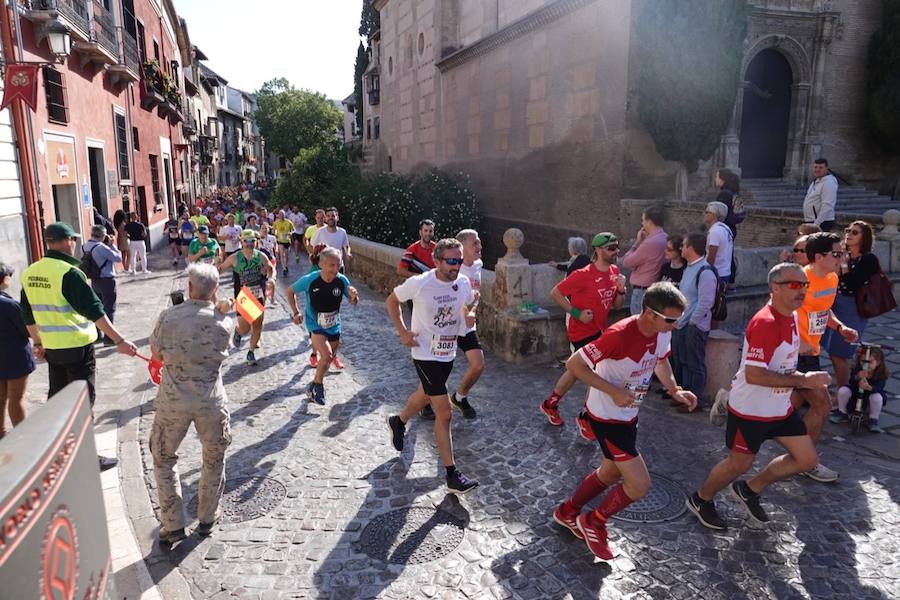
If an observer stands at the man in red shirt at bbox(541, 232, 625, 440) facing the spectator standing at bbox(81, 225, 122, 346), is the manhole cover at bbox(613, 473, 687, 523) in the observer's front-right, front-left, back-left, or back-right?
back-left

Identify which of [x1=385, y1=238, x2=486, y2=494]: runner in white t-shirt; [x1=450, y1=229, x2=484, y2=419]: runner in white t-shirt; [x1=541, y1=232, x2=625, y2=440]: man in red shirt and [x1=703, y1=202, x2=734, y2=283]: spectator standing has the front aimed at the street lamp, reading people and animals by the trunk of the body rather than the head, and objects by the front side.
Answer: the spectator standing

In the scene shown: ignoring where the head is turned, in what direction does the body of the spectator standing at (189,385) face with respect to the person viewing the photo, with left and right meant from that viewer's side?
facing away from the viewer

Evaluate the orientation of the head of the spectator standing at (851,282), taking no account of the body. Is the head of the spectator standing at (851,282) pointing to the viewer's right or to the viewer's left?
to the viewer's left

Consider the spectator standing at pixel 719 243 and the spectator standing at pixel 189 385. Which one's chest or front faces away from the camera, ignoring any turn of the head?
the spectator standing at pixel 189 385

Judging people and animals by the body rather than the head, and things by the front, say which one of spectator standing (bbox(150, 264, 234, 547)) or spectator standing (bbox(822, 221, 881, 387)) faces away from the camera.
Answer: spectator standing (bbox(150, 264, 234, 547))

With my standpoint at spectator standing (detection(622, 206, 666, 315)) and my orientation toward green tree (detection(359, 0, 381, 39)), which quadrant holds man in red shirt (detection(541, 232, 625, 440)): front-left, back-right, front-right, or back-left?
back-left

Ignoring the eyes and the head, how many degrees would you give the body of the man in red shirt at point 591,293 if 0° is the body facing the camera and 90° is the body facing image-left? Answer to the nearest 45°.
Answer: approximately 315°

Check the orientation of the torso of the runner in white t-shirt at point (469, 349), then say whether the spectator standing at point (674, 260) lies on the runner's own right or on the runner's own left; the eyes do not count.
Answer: on the runner's own left

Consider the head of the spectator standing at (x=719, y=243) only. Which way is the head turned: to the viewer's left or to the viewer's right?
to the viewer's left

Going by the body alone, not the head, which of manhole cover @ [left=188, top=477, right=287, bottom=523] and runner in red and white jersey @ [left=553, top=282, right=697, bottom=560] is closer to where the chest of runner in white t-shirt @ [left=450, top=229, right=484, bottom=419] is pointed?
the runner in red and white jersey

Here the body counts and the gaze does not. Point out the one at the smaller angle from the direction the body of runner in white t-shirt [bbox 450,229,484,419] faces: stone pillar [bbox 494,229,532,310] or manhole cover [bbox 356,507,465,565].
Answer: the manhole cover

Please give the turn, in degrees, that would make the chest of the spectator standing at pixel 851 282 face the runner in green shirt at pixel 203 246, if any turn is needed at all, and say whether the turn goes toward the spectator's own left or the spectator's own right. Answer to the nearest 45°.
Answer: approximately 45° to the spectator's own right

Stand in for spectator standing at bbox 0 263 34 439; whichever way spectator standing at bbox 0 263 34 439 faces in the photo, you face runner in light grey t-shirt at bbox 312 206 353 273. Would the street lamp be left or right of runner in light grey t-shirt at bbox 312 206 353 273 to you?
left
